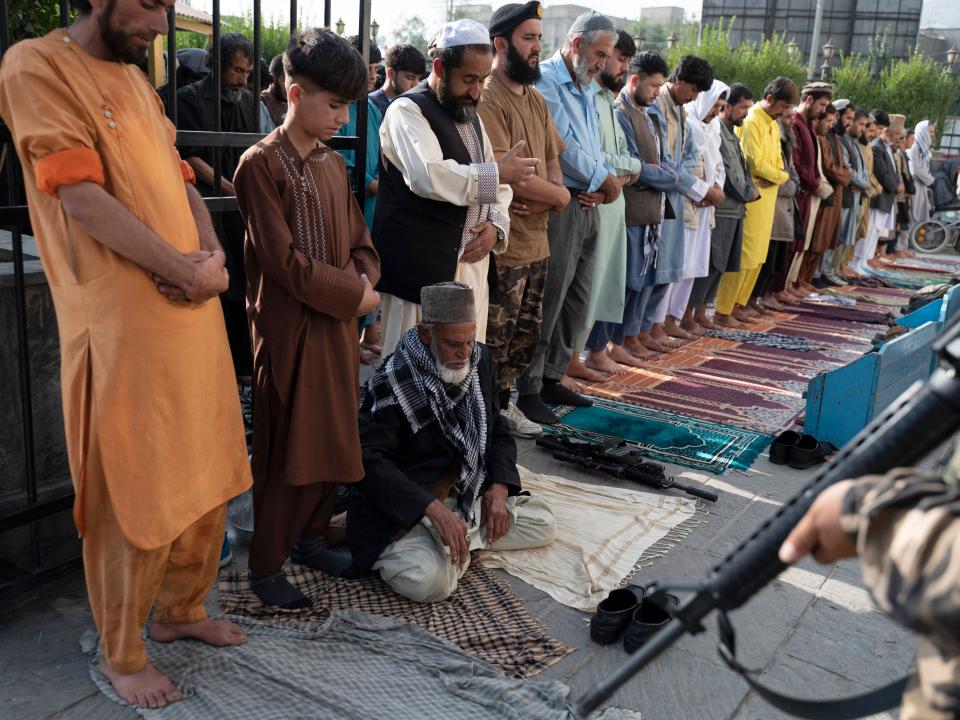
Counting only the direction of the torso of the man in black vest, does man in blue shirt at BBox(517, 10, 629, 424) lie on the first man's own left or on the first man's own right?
on the first man's own left

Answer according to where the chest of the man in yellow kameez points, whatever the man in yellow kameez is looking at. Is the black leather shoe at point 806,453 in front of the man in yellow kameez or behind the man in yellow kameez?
in front

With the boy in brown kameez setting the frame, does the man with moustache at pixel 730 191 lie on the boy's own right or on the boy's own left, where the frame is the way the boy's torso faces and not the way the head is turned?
on the boy's own left

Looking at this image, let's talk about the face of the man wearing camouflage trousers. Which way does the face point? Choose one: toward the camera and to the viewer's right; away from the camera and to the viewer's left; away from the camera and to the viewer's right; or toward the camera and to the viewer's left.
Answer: toward the camera and to the viewer's right

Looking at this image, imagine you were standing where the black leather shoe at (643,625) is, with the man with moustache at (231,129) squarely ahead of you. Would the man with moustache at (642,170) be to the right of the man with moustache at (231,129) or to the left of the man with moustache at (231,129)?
right

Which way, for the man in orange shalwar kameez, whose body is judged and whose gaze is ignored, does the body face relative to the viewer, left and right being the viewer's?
facing the viewer and to the right of the viewer

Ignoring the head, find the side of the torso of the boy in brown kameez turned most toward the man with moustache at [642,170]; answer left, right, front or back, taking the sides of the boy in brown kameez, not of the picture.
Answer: left
